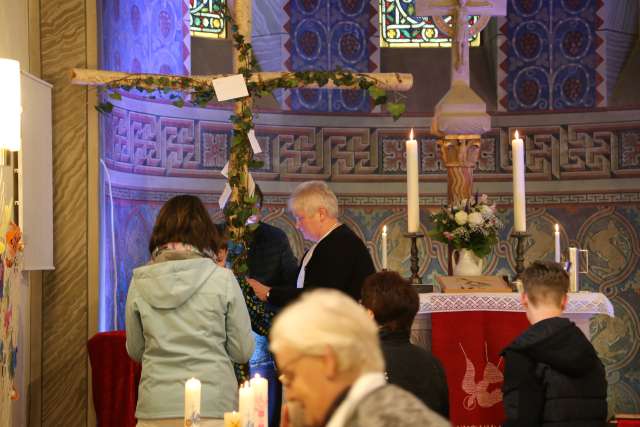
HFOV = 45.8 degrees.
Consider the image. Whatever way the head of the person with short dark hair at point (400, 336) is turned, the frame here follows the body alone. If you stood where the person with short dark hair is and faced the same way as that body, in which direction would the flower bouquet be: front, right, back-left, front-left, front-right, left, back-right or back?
front-right

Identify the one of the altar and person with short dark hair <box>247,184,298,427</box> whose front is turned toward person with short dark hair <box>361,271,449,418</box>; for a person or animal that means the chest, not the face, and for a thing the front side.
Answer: the altar

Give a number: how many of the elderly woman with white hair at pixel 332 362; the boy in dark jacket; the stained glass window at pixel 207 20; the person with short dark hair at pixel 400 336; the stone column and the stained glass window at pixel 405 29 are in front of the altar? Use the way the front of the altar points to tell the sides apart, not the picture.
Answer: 3

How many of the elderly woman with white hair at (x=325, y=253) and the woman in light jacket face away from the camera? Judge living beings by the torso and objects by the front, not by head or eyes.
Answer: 1

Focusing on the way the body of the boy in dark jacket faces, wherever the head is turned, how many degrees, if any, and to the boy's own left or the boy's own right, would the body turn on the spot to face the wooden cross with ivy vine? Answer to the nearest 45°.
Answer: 0° — they already face it

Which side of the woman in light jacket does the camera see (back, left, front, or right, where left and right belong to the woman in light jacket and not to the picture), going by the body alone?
back

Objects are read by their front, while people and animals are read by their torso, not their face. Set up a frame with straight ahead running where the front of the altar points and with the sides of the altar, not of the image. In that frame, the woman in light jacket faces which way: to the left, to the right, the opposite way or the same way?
the opposite way

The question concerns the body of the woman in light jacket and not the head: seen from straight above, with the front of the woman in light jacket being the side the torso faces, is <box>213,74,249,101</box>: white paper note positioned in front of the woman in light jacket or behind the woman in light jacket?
in front

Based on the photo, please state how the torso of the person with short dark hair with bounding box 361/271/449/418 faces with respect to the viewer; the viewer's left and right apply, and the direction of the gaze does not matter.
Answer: facing away from the viewer and to the left of the viewer

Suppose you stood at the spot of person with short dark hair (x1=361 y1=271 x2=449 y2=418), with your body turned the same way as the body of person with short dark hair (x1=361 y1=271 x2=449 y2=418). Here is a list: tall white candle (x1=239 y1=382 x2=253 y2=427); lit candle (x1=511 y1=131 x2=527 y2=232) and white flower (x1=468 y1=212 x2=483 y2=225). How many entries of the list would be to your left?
1

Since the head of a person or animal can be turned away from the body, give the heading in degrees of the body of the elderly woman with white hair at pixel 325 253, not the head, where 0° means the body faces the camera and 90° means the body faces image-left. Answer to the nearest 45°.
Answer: approximately 90°

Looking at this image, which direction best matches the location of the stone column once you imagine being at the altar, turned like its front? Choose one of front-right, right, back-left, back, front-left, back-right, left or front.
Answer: back

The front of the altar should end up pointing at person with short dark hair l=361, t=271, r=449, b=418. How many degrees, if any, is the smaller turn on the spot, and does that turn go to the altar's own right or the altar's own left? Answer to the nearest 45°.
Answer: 0° — it already faces them

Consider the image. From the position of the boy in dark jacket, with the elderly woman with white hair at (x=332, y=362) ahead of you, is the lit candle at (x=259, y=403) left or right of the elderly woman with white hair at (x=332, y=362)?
right
